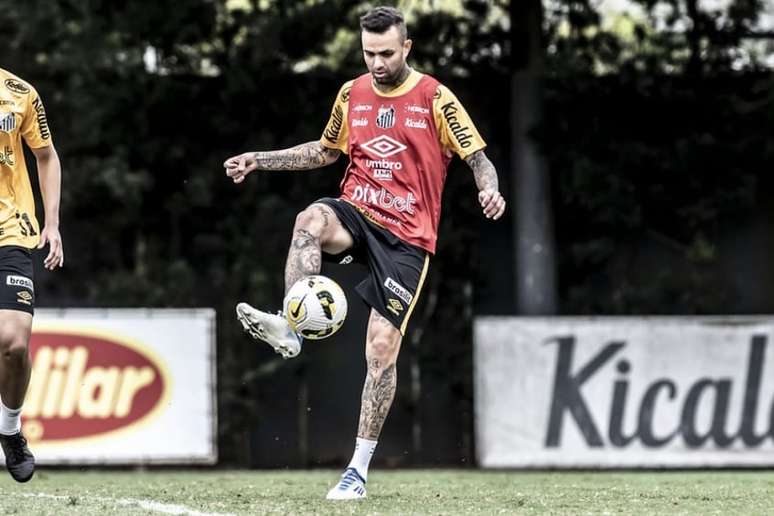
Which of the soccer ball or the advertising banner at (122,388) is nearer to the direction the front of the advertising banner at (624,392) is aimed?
the soccer ball

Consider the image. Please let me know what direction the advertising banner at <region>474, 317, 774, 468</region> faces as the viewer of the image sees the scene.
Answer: facing the viewer

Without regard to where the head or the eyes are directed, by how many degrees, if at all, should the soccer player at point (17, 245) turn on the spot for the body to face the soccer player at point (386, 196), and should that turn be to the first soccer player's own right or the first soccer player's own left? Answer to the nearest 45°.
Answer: approximately 90° to the first soccer player's own left

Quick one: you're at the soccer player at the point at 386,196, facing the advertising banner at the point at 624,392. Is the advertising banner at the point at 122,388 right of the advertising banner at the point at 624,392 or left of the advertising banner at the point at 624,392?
left

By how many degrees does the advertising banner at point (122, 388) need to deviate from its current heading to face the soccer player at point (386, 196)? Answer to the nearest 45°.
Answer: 0° — it already faces them

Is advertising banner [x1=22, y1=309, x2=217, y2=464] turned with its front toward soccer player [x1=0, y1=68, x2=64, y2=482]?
yes

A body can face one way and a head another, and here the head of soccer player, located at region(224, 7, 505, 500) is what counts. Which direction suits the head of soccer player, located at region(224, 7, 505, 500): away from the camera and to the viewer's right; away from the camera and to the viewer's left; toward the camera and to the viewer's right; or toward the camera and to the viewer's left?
toward the camera and to the viewer's left

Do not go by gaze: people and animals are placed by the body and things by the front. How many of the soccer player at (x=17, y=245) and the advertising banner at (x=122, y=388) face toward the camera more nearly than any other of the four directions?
2

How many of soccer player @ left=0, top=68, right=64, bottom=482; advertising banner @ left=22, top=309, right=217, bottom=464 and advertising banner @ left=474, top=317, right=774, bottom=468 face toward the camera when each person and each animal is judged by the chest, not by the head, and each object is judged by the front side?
3

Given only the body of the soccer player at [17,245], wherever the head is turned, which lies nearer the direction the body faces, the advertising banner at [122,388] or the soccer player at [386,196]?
the soccer player

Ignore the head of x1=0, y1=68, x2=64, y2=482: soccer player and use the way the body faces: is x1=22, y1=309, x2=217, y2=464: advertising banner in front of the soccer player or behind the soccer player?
behind

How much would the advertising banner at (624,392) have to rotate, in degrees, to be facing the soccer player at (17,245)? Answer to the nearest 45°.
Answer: approximately 45° to its right
